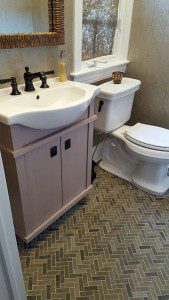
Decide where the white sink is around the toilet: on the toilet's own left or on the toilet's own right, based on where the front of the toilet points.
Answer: on the toilet's own right

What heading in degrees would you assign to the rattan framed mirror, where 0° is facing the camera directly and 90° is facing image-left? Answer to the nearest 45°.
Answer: approximately 315°

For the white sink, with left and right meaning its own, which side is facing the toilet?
left

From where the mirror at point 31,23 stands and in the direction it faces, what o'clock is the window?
The window is roughly at 9 o'clock from the mirror.

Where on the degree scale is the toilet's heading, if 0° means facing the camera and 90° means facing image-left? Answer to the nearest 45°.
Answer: approximately 315°

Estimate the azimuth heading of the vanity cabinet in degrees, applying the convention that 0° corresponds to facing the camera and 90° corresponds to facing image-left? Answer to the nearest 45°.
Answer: approximately 315°
